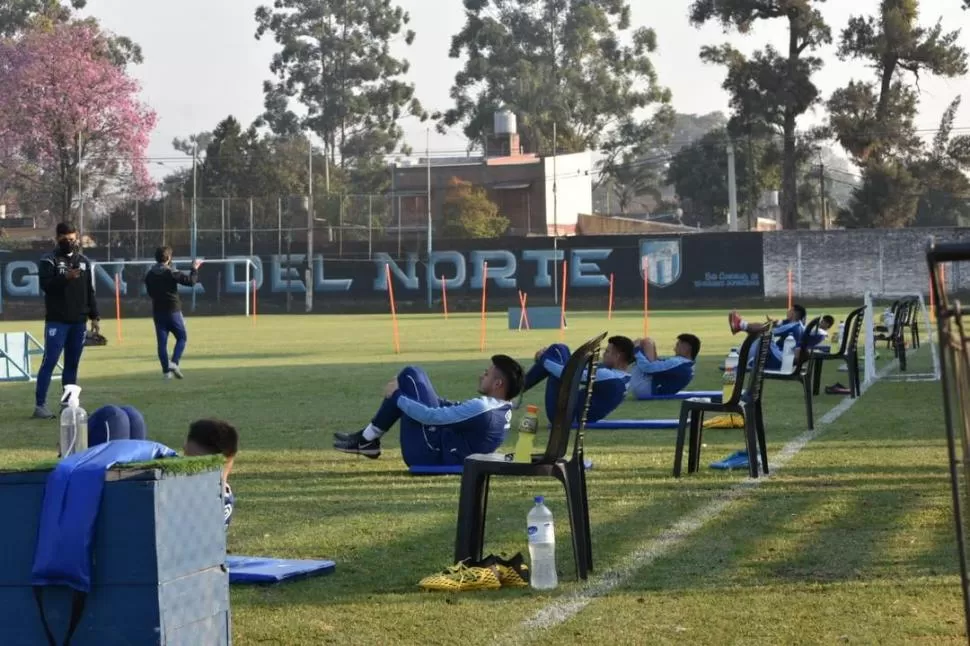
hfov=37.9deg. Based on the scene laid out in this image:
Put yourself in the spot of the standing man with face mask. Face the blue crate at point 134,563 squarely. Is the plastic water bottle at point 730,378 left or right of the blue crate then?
left

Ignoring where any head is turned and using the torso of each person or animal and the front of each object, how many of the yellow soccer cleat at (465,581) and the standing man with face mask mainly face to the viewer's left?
1

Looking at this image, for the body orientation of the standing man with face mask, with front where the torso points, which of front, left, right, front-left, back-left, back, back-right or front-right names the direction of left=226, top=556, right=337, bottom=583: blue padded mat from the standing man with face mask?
front

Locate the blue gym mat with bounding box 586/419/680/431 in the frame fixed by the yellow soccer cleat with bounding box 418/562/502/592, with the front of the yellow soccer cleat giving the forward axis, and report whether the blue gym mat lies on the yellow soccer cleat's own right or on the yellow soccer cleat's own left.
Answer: on the yellow soccer cleat's own right

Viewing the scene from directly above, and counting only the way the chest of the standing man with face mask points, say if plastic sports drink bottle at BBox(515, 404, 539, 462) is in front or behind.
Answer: in front

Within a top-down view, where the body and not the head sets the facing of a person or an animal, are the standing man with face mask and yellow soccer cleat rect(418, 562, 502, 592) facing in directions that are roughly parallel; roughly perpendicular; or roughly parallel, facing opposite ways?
roughly perpendicular

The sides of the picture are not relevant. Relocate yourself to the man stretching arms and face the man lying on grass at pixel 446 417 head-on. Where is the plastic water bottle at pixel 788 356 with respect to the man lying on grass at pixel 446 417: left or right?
left

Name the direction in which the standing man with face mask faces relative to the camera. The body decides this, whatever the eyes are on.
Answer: toward the camera

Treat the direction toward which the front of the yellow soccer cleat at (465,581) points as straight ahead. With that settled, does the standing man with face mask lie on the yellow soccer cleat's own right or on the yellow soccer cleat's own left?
on the yellow soccer cleat's own right

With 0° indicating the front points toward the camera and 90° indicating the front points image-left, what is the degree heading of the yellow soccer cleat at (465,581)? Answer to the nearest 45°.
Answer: approximately 90°

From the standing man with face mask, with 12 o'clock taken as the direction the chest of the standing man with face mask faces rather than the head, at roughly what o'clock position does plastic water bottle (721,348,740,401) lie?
The plastic water bottle is roughly at 10 o'clock from the standing man with face mask.

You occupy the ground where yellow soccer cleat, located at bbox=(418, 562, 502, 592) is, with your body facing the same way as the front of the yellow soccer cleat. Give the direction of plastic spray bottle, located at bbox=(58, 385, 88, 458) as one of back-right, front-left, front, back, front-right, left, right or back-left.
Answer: front

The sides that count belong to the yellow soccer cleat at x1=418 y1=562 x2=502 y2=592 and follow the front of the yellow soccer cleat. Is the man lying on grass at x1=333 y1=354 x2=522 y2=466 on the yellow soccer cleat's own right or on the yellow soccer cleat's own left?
on the yellow soccer cleat's own right

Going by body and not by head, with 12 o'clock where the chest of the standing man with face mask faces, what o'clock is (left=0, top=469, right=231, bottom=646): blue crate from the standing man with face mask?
The blue crate is roughly at 12 o'clock from the standing man with face mask.
